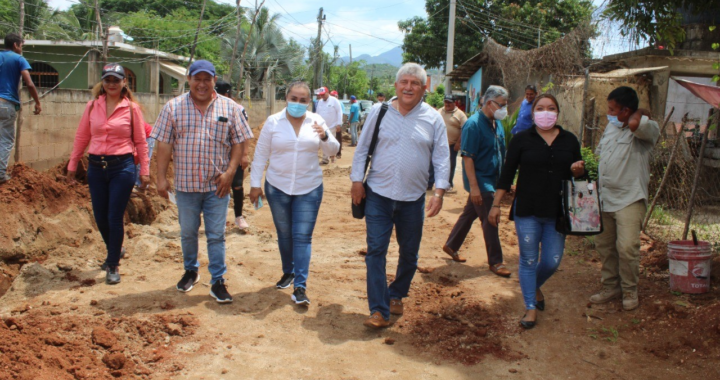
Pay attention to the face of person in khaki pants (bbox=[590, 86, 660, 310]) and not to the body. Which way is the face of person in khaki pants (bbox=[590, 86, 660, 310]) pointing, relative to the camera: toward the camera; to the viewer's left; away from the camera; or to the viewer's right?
to the viewer's left

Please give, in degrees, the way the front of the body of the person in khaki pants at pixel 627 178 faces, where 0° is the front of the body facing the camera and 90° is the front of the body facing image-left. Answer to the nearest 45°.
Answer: approximately 45°

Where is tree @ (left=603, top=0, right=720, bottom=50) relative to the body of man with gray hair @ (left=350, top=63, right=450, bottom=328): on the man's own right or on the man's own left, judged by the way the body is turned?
on the man's own left

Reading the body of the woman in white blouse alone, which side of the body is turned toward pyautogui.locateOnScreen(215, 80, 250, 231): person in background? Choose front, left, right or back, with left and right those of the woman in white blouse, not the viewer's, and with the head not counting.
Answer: back

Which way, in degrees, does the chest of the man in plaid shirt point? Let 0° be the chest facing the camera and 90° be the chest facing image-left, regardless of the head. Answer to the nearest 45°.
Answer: approximately 0°

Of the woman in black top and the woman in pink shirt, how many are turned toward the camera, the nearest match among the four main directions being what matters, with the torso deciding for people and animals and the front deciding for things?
2

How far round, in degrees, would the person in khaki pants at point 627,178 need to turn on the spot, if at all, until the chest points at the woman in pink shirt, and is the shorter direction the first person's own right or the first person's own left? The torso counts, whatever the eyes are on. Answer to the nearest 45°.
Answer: approximately 45° to the first person's own right

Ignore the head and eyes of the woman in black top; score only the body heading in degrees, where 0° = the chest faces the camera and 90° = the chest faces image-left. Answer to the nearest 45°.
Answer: approximately 0°

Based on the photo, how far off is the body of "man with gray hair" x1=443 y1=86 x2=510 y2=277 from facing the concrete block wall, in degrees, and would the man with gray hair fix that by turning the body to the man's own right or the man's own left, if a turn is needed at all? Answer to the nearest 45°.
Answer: approximately 135° to the man's own right

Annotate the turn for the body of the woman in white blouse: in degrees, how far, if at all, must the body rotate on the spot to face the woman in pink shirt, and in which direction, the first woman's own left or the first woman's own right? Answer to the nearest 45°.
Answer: approximately 90° to the first woman's own right

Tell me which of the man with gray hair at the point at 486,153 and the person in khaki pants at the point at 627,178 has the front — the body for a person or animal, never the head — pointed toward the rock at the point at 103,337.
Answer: the person in khaki pants
